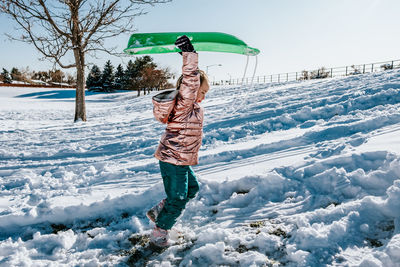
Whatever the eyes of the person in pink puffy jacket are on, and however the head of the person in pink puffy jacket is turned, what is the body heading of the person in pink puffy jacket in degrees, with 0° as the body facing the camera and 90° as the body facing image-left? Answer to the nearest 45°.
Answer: approximately 270°

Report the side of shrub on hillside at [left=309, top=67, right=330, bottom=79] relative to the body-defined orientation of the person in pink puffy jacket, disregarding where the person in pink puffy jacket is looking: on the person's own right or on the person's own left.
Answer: on the person's own left
